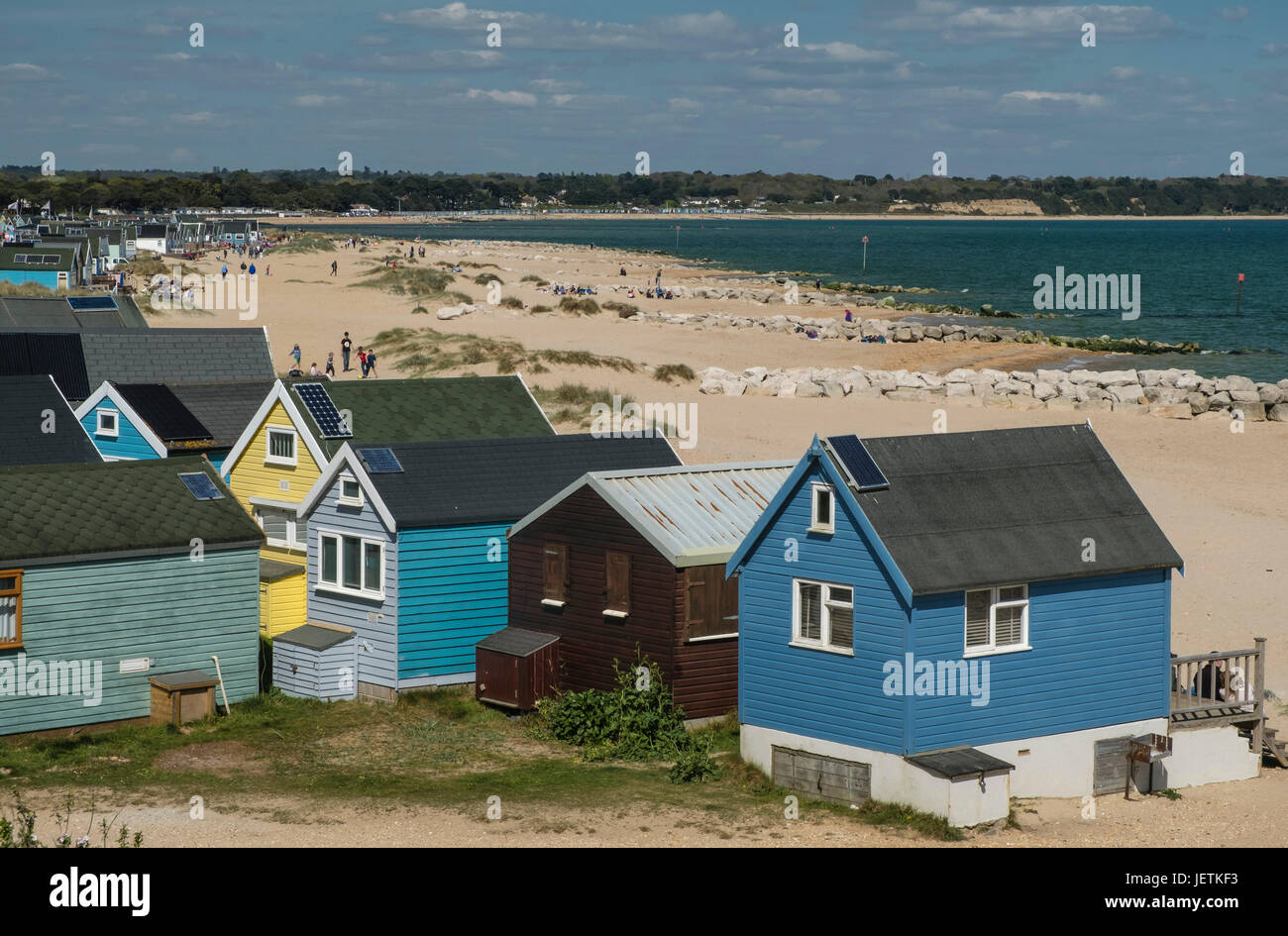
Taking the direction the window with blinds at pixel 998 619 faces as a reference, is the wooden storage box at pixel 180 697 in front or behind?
behind

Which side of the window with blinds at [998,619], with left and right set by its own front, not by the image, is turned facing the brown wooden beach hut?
back

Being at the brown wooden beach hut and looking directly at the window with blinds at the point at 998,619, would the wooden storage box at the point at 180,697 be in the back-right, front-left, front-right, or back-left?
back-right

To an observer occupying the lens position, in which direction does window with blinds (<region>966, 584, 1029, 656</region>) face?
facing the viewer and to the right of the viewer
